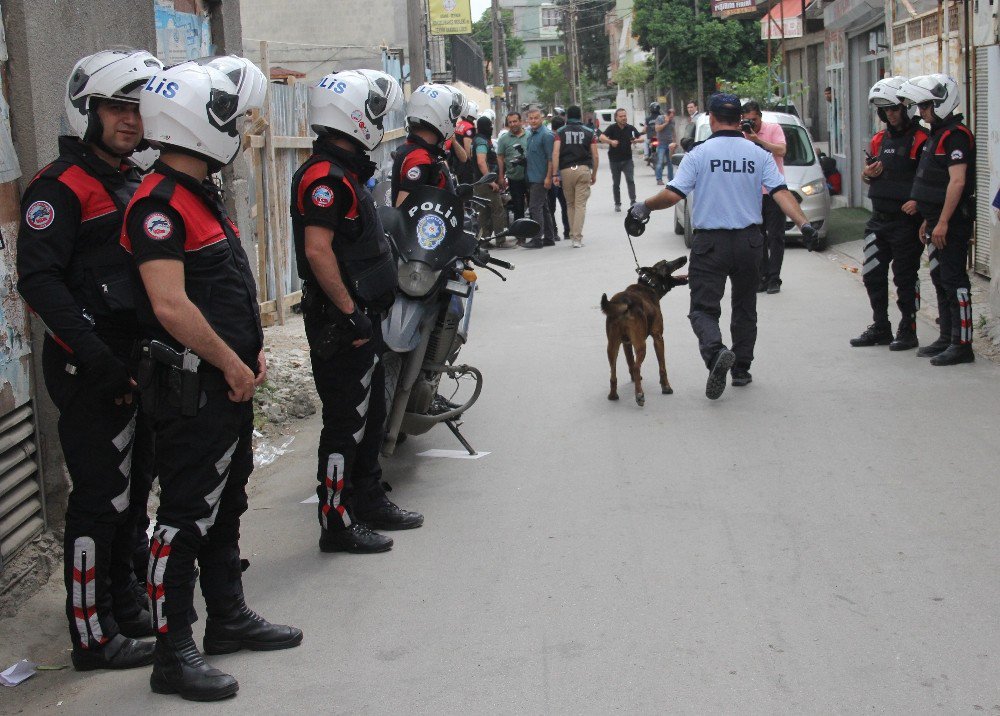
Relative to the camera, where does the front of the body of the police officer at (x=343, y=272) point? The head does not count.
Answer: to the viewer's right

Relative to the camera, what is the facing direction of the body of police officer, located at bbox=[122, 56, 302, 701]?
to the viewer's right

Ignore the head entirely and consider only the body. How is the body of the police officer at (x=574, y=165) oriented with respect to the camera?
away from the camera

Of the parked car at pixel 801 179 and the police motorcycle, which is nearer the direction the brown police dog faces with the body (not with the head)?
the parked car

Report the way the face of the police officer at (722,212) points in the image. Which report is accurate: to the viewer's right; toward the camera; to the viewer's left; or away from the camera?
away from the camera

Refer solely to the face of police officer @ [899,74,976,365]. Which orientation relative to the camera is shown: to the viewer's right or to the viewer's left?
to the viewer's left

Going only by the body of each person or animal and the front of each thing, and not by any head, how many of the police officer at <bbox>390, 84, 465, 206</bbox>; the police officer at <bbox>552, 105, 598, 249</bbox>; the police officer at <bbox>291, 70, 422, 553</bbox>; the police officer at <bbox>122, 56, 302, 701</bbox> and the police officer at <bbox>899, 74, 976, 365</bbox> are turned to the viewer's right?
3

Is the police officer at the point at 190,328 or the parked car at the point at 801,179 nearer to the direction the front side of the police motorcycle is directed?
the police officer

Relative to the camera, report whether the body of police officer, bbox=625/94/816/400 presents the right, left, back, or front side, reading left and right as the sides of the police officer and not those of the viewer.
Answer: back

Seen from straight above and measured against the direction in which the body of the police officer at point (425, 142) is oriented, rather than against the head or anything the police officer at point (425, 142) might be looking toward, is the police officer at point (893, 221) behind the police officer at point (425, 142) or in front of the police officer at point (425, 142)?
in front

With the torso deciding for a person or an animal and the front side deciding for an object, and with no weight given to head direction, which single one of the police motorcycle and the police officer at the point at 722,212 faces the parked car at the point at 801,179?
the police officer
